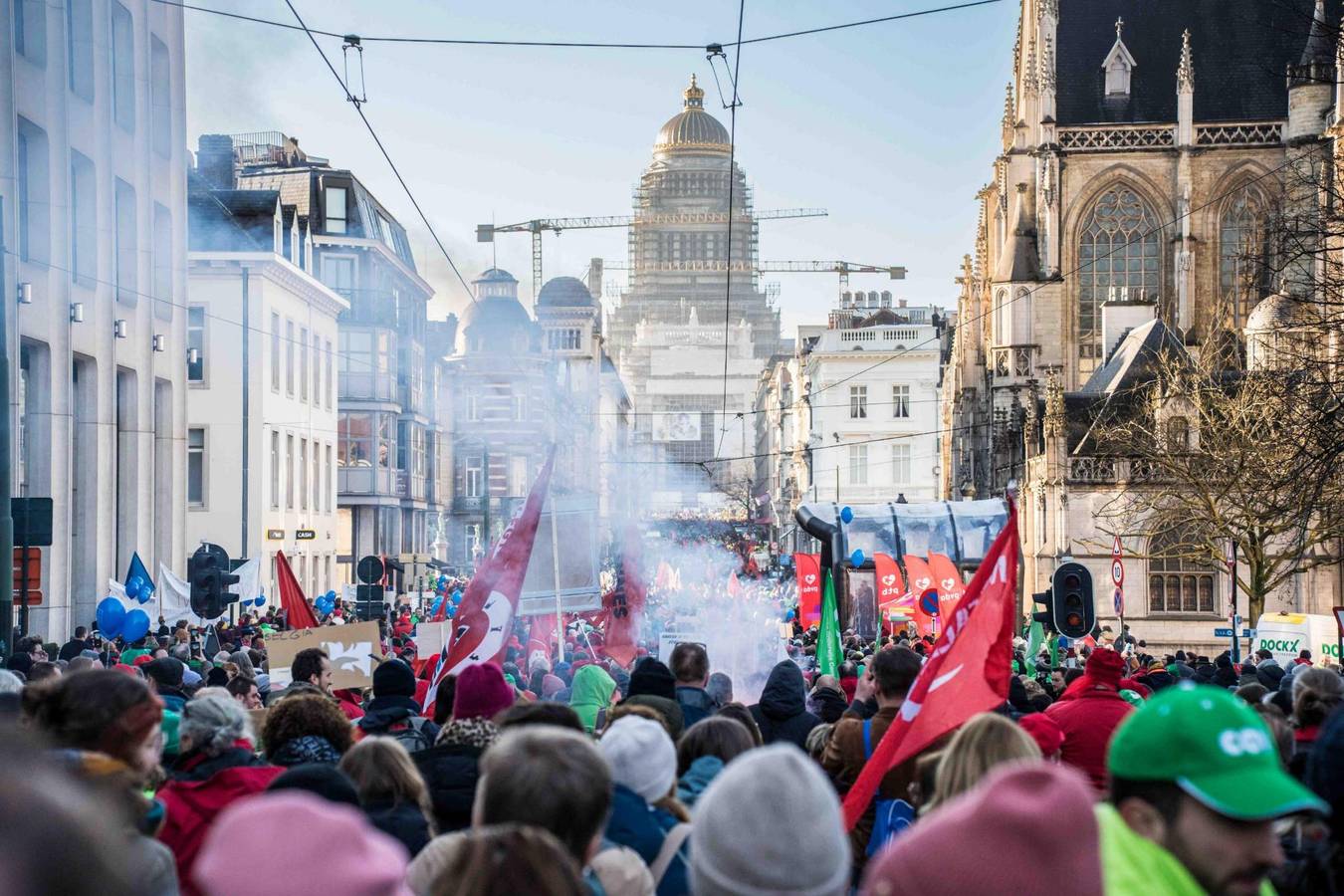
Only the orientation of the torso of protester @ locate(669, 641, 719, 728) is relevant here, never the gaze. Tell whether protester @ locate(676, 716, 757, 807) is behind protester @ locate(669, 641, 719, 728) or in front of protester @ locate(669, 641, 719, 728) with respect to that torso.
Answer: behind

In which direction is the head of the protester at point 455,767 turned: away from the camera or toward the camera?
away from the camera

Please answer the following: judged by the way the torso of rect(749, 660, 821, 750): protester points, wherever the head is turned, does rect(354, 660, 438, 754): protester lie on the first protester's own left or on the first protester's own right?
on the first protester's own left

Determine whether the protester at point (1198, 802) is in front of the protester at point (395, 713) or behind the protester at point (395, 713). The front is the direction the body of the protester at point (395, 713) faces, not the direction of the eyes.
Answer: behind

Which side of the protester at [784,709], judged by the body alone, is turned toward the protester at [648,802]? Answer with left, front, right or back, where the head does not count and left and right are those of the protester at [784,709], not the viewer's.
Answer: back

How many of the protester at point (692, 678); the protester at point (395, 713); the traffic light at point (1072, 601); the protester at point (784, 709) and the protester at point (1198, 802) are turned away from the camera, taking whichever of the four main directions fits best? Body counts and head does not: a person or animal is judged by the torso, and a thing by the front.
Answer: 3

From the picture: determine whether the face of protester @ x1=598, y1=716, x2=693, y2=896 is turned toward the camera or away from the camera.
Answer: away from the camera

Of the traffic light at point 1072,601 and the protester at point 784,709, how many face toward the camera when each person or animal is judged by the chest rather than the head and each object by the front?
1

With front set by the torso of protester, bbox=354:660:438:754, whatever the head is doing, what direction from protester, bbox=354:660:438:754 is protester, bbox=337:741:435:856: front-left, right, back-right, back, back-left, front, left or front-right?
back

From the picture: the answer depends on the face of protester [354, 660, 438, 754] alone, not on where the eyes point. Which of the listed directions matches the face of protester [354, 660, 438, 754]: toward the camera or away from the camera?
away from the camera

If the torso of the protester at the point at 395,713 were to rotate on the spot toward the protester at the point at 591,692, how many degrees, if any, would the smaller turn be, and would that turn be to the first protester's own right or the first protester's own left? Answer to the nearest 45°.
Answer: approximately 45° to the first protester's own right

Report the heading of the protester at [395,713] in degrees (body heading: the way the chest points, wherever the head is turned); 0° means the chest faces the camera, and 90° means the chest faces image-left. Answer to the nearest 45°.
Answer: approximately 180°

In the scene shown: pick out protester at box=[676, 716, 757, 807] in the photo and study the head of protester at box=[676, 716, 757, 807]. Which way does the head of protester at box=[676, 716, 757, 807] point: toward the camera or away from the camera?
away from the camera

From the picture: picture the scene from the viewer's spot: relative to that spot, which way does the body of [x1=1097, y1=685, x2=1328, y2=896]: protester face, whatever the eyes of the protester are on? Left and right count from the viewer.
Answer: facing to the right of the viewer
